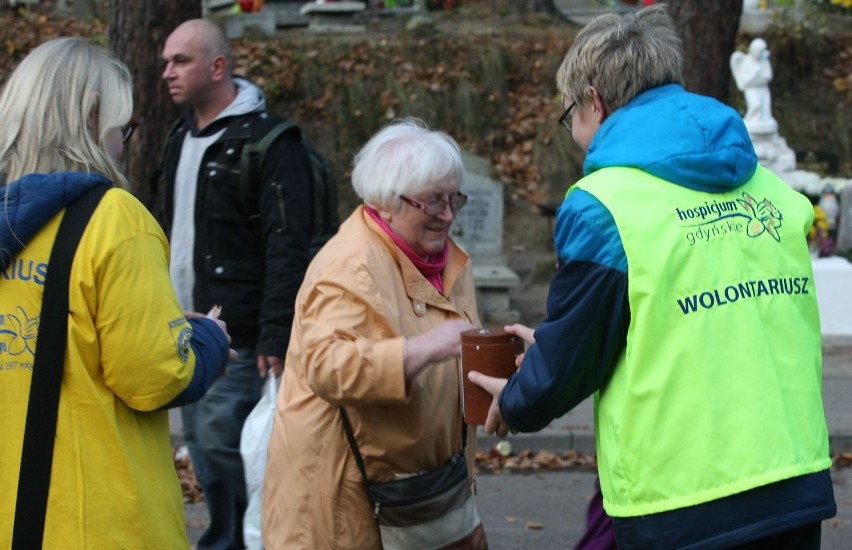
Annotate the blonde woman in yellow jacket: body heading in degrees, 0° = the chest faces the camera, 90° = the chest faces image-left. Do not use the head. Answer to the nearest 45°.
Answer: approximately 225°

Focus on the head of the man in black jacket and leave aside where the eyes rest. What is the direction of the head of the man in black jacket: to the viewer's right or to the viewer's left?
to the viewer's left

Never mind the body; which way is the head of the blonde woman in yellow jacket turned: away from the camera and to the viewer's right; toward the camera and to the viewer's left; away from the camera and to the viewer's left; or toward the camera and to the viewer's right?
away from the camera and to the viewer's right

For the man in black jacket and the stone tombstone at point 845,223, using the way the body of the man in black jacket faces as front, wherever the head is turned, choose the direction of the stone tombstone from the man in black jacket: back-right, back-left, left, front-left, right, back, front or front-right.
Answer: back

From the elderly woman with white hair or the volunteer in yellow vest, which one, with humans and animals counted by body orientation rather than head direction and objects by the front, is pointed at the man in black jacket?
the volunteer in yellow vest

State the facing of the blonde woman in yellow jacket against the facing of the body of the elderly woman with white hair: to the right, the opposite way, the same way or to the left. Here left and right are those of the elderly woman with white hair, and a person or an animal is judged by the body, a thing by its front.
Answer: to the left

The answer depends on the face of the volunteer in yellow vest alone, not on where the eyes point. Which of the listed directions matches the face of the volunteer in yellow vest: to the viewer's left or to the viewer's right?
to the viewer's left

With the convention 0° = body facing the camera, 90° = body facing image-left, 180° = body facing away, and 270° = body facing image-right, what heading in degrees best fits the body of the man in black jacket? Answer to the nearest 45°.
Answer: approximately 45°

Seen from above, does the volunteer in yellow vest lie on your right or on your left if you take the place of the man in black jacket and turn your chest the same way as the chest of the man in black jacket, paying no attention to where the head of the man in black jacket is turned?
on your left

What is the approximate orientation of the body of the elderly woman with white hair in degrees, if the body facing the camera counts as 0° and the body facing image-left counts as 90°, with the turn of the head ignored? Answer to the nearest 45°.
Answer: approximately 315°

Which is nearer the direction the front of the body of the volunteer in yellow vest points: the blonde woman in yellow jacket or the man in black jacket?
the man in black jacket

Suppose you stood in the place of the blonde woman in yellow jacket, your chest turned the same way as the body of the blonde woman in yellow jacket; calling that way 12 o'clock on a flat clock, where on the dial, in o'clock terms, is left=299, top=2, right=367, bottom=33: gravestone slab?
The gravestone slab is roughly at 11 o'clock from the blonde woman in yellow jacket.

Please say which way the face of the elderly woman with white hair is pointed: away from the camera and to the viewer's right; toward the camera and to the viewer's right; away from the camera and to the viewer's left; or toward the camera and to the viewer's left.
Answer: toward the camera and to the viewer's right

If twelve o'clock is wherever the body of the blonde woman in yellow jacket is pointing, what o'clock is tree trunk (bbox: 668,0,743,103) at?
The tree trunk is roughly at 12 o'clock from the blonde woman in yellow jacket.

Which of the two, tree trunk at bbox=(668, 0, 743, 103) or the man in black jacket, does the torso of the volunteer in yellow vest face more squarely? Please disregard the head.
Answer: the man in black jacket

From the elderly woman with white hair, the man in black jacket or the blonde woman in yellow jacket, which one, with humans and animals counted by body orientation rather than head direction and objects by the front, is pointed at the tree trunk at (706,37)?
the blonde woman in yellow jacket

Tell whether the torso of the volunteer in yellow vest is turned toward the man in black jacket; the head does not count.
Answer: yes
